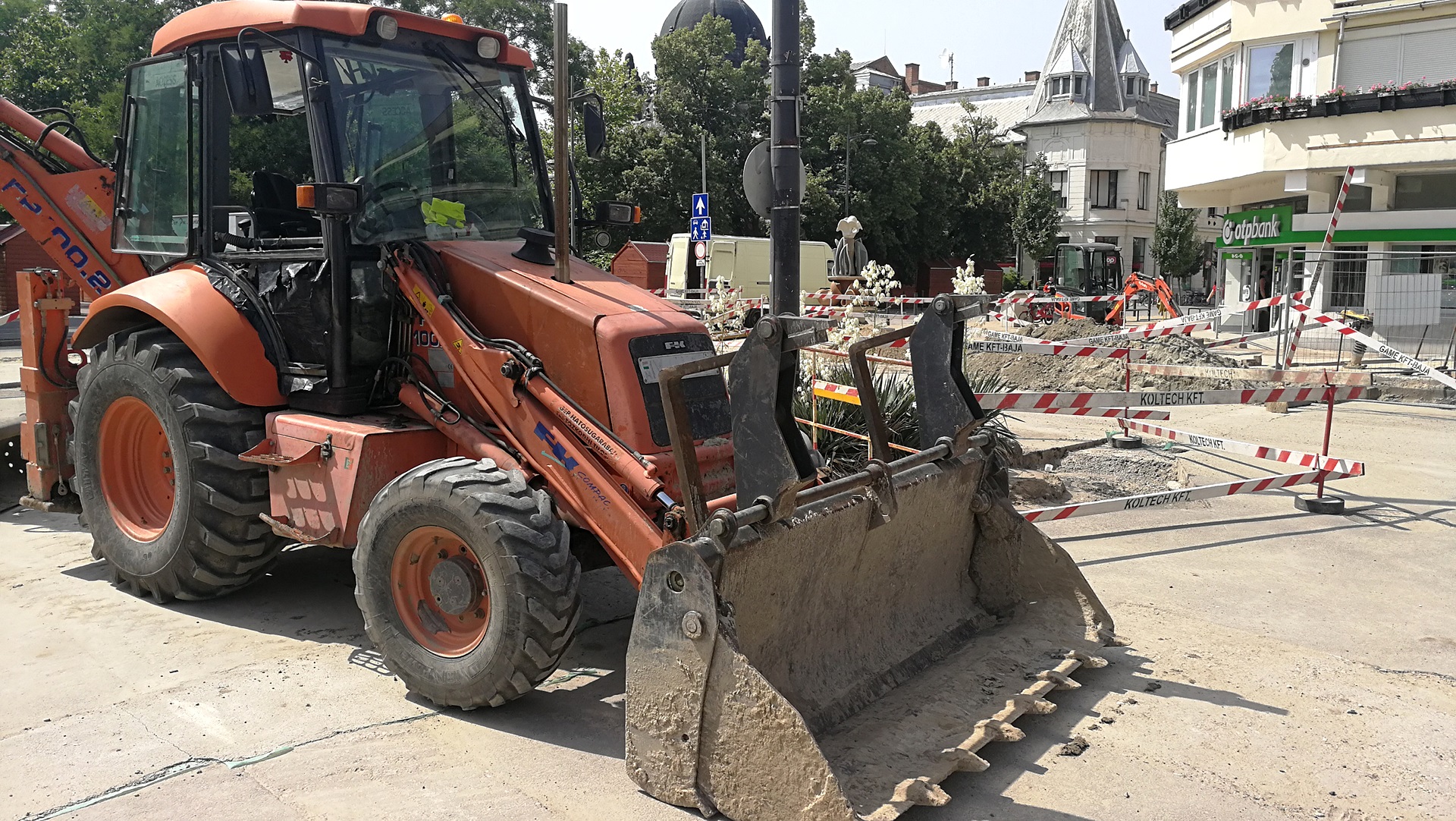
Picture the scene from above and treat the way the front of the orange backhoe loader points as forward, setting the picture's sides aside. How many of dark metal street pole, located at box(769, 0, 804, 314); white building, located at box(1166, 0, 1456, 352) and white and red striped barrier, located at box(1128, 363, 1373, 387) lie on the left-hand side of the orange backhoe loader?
3

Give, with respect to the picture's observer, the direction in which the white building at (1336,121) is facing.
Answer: facing the viewer and to the left of the viewer

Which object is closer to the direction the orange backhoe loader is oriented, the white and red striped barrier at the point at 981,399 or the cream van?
the white and red striped barrier

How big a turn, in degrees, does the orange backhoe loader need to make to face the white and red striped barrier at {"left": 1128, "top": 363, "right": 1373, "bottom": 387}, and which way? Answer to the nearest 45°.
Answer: approximately 90° to its left

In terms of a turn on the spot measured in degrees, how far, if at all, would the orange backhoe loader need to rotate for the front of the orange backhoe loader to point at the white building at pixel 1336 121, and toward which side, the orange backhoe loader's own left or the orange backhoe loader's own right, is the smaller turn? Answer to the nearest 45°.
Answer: approximately 90° to the orange backhoe loader's own left

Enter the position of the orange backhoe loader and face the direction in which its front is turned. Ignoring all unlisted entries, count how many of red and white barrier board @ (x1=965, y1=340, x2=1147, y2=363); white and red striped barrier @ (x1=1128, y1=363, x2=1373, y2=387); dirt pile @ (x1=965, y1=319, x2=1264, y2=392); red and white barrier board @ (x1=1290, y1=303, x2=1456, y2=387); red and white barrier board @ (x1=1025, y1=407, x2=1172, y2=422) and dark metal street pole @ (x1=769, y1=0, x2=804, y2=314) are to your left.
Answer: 6

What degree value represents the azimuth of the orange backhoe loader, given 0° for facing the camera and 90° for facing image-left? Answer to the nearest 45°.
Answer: approximately 315°

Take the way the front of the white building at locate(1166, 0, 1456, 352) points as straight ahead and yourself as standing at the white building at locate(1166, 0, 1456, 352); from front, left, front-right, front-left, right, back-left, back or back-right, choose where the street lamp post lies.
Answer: right

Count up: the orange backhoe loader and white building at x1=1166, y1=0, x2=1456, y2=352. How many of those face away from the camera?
0

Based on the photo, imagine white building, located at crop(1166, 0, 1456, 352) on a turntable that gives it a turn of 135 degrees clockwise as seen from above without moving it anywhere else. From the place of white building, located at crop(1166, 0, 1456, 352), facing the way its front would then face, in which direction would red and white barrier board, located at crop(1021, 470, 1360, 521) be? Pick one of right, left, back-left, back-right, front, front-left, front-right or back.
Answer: back

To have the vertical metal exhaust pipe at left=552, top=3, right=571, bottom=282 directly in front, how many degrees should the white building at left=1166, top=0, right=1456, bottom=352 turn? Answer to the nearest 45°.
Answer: approximately 45° to its left

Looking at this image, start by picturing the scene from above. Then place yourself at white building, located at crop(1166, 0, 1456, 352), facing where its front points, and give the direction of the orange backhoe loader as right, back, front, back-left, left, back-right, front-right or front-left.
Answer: front-left

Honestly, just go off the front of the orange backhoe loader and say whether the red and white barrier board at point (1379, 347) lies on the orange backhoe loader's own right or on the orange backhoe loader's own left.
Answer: on the orange backhoe loader's own left

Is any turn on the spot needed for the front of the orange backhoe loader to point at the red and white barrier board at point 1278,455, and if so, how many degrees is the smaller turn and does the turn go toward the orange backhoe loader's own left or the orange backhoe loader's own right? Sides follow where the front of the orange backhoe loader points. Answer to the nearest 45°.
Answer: approximately 45° to the orange backhoe loader's own left

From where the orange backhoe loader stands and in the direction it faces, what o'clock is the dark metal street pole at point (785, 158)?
The dark metal street pole is roughly at 9 o'clock from the orange backhoe loader.

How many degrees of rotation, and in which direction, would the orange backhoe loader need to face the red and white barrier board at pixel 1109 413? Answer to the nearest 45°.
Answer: approximately 90° to its left

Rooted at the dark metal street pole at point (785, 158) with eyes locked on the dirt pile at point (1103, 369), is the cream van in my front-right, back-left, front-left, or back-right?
front-left

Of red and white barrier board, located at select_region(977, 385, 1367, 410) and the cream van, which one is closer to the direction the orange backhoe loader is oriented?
the red and white barrier board
